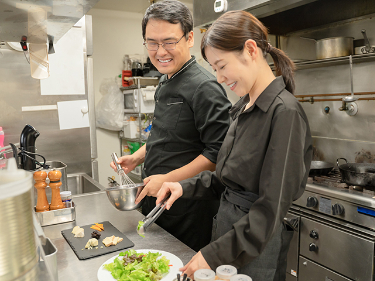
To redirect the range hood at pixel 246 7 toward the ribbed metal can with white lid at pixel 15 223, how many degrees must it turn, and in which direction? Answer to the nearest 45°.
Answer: approximately 45° to its left

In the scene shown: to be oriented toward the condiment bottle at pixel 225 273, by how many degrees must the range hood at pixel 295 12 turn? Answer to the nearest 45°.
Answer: approximately 45° to its left

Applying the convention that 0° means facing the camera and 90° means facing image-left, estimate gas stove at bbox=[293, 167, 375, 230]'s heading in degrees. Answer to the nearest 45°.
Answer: approximately 45°

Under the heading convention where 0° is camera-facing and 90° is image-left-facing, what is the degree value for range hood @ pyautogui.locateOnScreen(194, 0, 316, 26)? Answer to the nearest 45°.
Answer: approximately 45°

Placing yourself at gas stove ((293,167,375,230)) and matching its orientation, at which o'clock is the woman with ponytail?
The woman with ponytail is roughly at 11 o'clock from the gas stove.

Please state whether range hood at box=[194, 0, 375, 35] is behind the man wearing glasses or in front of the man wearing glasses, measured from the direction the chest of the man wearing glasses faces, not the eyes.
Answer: behind
